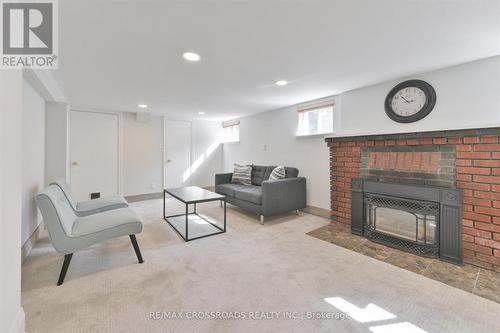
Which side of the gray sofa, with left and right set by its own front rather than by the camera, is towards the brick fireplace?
left

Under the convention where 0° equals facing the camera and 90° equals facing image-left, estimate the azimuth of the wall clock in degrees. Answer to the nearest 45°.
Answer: approximately 45°

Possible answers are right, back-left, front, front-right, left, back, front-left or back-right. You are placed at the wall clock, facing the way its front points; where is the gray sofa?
front-right

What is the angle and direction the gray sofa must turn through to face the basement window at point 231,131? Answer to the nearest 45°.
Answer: approximately 135° to its right

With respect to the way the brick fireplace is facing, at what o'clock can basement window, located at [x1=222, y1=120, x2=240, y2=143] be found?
The basement window is roughly at 2 o'clock from the brick fireplace.

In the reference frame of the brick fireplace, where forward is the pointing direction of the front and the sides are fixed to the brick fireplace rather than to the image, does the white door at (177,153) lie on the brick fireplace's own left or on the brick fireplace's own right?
on the brick fireplace's own right

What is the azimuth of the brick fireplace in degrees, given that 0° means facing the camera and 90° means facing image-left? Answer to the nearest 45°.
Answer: approximately 45°

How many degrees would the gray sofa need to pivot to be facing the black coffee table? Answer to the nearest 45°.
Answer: approximately 45° to its right
